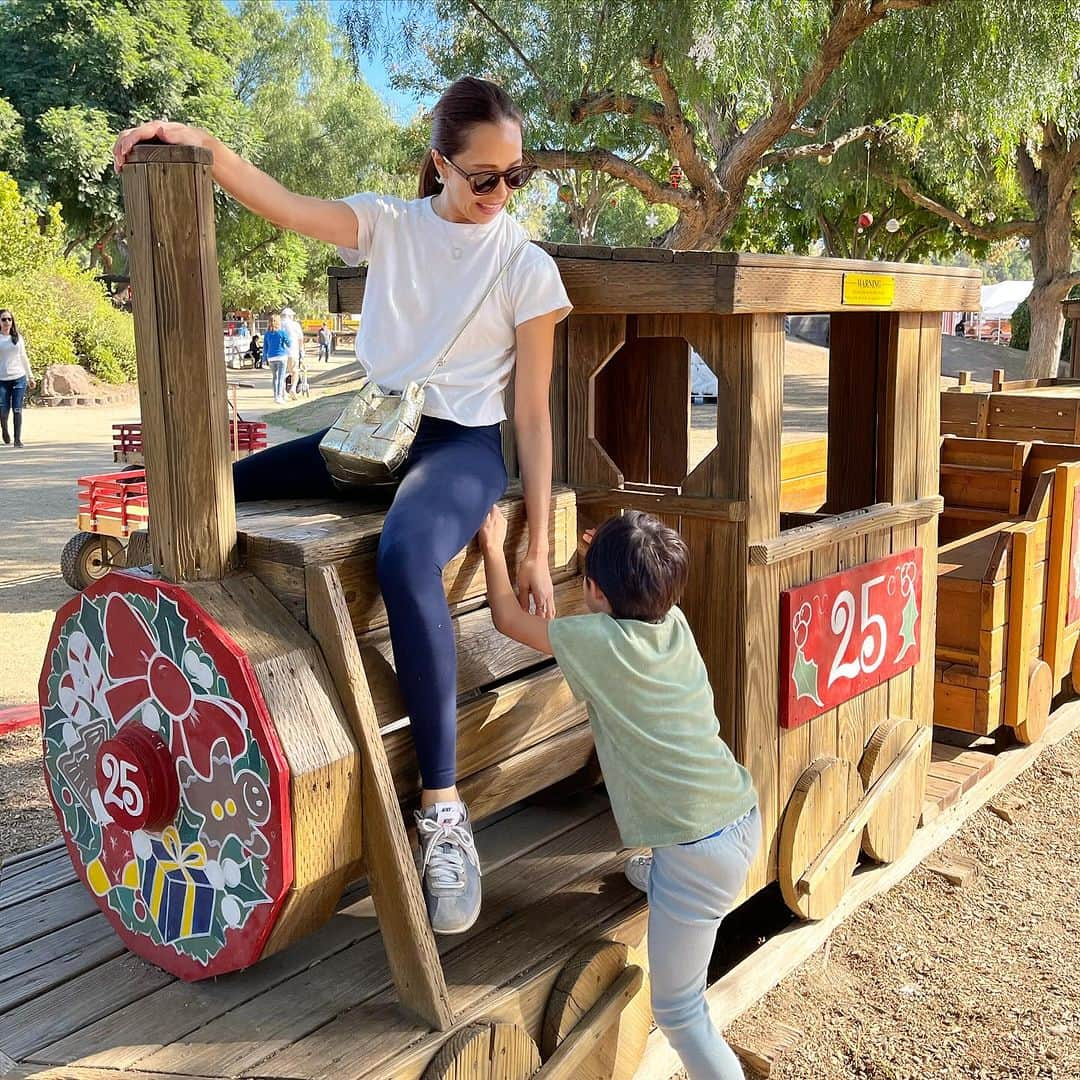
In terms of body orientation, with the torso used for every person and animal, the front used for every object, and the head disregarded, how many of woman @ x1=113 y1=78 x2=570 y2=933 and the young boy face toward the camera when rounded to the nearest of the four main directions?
1

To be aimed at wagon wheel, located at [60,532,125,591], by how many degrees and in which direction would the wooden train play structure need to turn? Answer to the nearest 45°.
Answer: approximately 90° to its right

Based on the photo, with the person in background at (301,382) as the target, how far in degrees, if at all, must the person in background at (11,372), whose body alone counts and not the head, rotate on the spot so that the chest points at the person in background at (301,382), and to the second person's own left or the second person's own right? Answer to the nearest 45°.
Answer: approximately 135° to the second person's own left

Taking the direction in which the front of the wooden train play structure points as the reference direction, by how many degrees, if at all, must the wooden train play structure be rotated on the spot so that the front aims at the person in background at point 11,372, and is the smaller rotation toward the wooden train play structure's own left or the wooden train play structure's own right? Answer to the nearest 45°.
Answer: approximately 90° to the wooden train play structure's own right

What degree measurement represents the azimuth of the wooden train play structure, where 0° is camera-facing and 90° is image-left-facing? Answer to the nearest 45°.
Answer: approximately 45°

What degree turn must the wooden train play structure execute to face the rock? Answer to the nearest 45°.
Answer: approximately 90° to its right

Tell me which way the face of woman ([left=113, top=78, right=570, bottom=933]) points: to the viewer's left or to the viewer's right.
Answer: to the viewer's right

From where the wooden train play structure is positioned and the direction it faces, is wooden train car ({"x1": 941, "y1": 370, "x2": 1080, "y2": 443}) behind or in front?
behind

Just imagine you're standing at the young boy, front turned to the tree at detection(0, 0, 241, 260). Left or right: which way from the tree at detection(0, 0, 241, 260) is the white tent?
right

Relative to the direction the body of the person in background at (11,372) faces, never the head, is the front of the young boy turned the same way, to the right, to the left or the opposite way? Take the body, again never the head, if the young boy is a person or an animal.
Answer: the opposite way

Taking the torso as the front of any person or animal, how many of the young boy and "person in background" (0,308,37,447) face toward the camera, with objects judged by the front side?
1

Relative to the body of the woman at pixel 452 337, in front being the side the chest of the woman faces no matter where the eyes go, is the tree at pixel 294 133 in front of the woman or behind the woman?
behind
